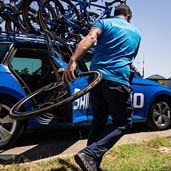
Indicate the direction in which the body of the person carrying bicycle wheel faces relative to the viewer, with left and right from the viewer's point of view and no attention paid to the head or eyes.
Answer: facing away from the viewer and to the right of the viewer

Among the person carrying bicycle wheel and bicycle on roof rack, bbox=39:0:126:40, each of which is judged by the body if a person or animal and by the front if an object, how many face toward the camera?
0
